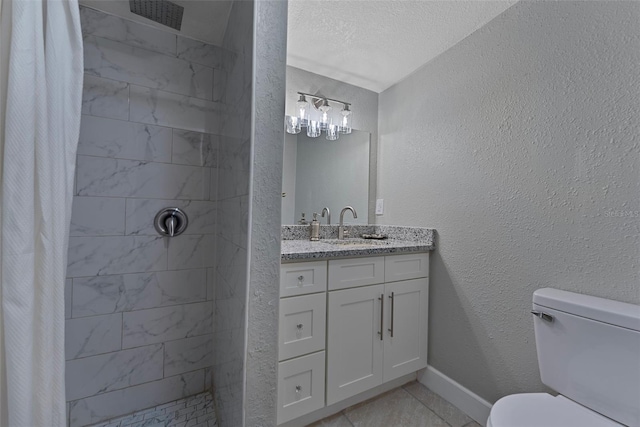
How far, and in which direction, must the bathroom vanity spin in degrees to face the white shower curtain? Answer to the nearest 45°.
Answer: approximately 90° to its right

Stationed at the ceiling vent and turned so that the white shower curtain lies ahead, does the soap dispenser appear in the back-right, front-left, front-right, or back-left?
back-left

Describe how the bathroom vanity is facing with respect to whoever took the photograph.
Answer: facing the viewer and to the right of the viewer

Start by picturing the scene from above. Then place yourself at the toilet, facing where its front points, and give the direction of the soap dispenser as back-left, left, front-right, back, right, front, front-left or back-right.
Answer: front-right

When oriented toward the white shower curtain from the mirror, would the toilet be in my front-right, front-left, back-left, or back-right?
front-left

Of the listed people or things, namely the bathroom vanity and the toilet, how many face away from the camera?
0

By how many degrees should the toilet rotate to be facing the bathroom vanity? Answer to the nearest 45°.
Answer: approximately 45° to its right
